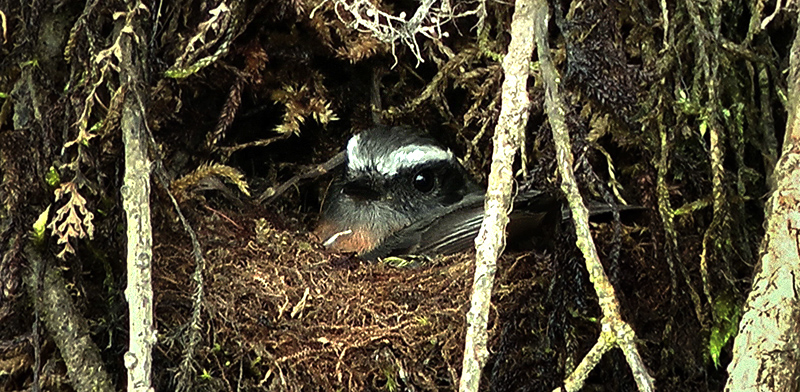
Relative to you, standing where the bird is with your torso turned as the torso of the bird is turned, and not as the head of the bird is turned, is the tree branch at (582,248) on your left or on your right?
on your left

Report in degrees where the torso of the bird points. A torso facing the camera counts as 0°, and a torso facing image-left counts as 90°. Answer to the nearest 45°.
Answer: approximately 45°

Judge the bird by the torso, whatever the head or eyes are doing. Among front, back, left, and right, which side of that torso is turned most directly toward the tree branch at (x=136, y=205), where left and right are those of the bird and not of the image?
front

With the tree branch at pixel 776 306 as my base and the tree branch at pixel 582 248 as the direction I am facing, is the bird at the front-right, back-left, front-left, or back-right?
front-right

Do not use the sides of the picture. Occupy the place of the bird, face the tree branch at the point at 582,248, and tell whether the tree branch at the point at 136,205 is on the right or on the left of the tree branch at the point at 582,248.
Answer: right
